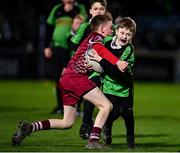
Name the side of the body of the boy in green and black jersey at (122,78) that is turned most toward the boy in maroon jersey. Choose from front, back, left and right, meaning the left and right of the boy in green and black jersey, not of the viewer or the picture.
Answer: front

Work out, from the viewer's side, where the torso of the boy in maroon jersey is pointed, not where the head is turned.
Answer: to the viewer's right

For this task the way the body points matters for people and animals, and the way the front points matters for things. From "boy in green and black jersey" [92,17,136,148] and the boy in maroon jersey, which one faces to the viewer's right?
the boy in maroon jersey

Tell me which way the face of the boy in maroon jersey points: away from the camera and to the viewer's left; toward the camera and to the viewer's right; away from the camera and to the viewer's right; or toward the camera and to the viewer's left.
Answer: away from the camera and to the viewer's right

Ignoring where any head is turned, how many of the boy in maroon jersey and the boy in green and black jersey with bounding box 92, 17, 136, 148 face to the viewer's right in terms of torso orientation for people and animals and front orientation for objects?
1
